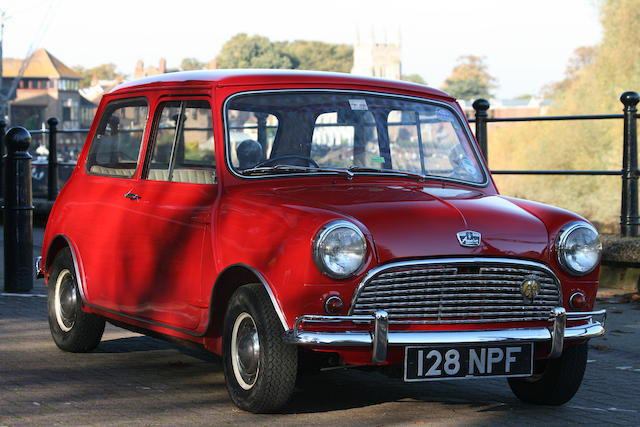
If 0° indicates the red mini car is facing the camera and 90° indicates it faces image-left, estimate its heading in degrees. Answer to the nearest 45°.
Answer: approximately 315°

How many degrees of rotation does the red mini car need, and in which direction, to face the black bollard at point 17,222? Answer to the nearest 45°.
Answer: approximately 180°
